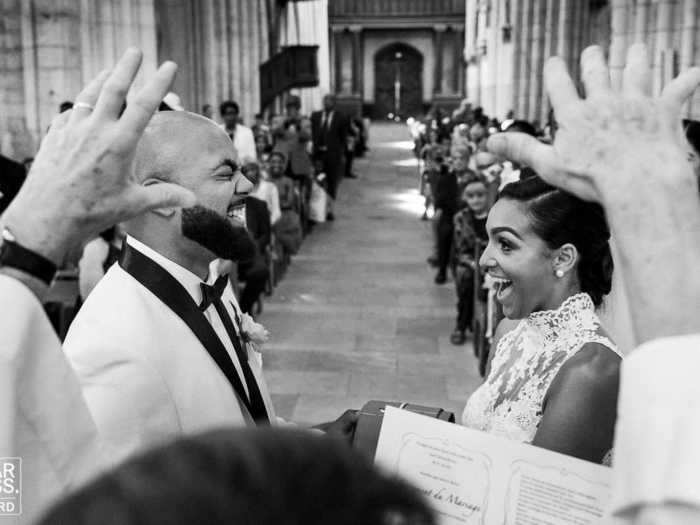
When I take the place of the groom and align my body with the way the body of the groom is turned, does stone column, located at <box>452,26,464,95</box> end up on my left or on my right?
on my left

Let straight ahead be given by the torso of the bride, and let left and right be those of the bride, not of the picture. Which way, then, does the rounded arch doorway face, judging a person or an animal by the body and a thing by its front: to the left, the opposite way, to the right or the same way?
to the left

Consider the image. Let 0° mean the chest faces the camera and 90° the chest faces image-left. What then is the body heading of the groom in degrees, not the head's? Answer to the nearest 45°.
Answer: approximately 270°

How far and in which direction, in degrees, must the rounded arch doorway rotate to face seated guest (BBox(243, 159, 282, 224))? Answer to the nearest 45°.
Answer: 0° — it already faces them

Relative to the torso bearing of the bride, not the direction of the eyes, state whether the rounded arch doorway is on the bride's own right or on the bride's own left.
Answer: on the bride's own right

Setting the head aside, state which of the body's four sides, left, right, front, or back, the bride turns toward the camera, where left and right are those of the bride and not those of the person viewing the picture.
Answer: left

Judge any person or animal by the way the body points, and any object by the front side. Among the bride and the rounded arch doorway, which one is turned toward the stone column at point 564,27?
the rounded arch doorway

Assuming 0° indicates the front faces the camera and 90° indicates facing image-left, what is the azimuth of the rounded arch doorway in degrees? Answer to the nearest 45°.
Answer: approximately 0°

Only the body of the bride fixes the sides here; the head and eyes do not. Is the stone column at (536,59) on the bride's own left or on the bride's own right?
on the bride's own right

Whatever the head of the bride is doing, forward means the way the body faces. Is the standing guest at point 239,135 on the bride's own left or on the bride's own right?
on the bride's own right

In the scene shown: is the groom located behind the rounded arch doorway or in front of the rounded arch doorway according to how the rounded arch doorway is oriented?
in front
